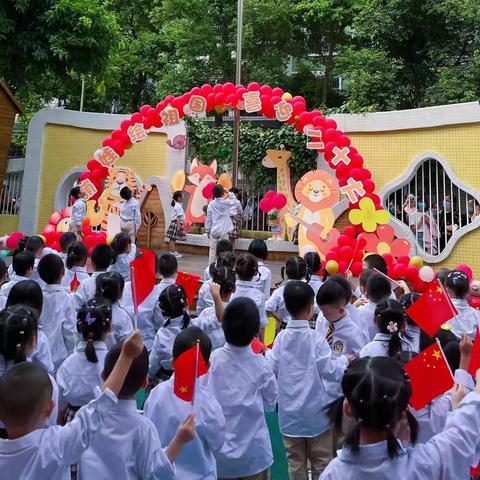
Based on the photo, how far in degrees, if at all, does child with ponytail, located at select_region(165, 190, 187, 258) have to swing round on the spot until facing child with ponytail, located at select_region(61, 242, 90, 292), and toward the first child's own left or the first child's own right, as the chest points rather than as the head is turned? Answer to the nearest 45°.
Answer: approximately 90° to the first child's own right

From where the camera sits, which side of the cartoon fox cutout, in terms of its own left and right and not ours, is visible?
front

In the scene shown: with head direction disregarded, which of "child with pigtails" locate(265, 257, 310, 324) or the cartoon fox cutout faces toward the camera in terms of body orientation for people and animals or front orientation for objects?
the cartoon fox cutout

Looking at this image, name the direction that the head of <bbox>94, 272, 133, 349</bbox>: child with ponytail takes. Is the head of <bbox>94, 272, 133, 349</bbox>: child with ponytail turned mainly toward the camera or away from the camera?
away from the camera

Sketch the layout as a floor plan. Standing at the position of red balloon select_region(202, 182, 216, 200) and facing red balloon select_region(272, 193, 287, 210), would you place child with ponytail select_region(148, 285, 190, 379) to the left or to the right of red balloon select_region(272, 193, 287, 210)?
right

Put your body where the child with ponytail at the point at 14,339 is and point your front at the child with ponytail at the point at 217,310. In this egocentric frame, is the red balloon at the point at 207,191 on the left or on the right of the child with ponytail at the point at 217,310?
left

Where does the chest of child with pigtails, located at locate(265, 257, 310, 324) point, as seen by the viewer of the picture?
away from the camera

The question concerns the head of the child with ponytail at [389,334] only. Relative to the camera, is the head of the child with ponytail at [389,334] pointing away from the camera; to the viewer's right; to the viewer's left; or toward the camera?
away from the camera

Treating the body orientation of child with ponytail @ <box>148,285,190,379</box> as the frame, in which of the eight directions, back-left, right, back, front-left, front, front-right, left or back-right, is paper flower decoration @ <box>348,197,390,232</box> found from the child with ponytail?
front

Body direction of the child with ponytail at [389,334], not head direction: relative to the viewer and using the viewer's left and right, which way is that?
facing away from the viewer

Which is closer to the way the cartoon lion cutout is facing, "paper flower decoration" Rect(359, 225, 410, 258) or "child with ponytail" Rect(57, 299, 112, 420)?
the child with ponytail

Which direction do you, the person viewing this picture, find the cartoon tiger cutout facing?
facing the viewer

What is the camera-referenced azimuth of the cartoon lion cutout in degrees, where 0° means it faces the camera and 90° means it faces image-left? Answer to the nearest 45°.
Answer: approximately 0°

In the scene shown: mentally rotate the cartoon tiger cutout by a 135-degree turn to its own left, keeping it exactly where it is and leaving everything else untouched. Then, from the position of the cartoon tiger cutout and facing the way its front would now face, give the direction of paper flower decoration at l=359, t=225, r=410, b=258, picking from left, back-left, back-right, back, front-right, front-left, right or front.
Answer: right

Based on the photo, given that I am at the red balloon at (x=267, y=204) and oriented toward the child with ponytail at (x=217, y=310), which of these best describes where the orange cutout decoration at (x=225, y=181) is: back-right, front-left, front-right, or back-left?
back-right
